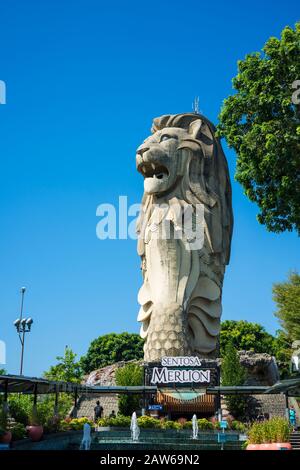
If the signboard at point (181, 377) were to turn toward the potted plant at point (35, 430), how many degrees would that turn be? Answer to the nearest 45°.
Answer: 0° — it already faces it

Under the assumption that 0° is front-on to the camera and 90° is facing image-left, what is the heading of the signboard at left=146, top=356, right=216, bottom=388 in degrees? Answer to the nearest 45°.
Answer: approximately 0°

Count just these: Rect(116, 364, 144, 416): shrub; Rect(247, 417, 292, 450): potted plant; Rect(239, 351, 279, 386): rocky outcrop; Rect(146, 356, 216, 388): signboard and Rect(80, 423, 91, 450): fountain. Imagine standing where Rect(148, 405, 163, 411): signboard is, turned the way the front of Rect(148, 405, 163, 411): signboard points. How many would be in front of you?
2

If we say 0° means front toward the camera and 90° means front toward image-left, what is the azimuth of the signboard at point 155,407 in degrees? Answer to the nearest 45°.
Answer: approximately 0°

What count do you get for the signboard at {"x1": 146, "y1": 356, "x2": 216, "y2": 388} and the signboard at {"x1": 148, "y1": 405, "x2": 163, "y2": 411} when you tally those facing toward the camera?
2

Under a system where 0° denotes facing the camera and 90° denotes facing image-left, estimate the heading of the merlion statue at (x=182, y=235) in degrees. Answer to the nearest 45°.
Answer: approximately 45°

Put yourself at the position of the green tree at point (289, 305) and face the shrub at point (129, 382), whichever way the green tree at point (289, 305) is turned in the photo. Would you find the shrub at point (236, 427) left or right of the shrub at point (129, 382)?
left
